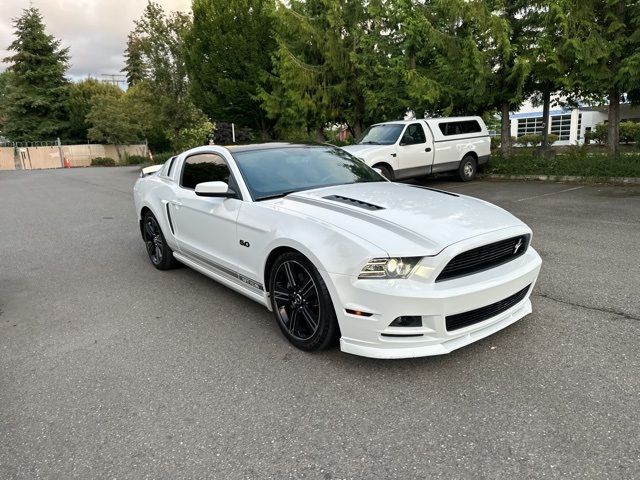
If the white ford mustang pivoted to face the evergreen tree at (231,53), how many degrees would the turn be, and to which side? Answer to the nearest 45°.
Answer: approximately 135° to its left

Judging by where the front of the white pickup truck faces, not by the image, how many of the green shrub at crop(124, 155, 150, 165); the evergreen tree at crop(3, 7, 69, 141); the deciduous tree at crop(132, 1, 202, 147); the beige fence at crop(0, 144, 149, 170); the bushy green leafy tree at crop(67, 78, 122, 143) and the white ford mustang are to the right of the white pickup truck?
5

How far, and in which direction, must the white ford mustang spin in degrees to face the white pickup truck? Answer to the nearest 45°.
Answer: approximately 135° to its left

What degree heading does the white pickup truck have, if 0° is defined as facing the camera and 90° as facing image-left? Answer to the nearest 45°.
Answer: approximately 45°

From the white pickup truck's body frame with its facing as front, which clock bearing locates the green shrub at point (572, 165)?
The green shrub is roughly at 7 o'clock from the white pickup truck.

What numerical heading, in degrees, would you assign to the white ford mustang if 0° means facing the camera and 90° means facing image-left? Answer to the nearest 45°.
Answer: approximately 315°

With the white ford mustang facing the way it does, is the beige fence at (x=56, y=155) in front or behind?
behind

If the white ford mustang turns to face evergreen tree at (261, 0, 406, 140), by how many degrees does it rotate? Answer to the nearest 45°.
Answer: approximately 135° to its left

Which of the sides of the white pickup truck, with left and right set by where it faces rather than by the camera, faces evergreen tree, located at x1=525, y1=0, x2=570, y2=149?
back

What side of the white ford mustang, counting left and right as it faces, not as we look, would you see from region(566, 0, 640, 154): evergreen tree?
left
